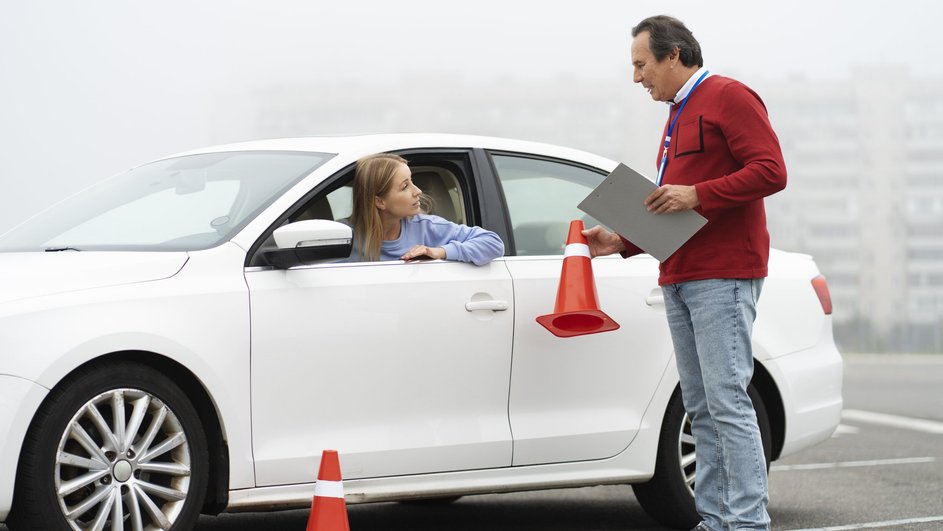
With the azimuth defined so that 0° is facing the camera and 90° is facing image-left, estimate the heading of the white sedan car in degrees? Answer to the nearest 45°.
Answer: approximately 45°

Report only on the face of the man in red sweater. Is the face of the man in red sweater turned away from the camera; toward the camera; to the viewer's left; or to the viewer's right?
to the viewer's left
